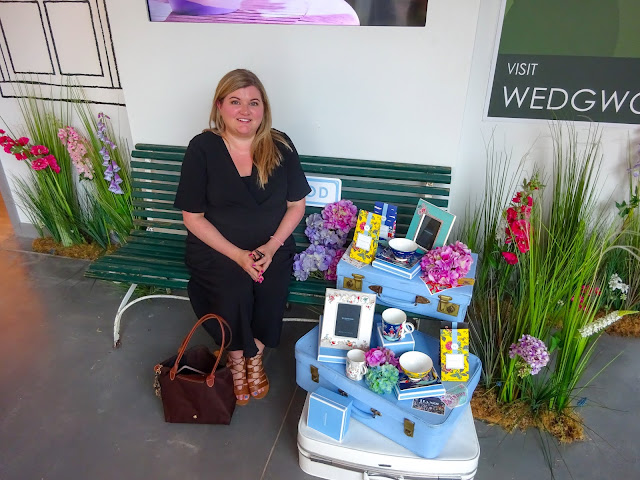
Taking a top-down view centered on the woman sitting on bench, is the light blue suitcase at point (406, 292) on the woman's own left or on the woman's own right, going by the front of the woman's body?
on the woman's own left

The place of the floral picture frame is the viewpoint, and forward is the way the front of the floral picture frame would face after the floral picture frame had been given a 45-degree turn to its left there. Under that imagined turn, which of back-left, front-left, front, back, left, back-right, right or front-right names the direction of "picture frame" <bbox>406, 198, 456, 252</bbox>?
left

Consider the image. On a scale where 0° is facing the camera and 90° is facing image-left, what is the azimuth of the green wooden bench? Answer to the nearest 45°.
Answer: approximately 0°

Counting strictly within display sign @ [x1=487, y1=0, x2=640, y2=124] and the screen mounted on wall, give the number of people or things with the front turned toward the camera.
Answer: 2

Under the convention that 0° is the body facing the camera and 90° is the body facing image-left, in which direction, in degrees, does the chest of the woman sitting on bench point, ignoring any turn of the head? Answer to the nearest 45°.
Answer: approximately 0°

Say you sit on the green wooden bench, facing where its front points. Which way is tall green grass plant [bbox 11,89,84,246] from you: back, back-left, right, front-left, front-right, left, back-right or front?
back-right

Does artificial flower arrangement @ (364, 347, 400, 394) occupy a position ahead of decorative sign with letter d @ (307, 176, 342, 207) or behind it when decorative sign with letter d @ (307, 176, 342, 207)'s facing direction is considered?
ahead
